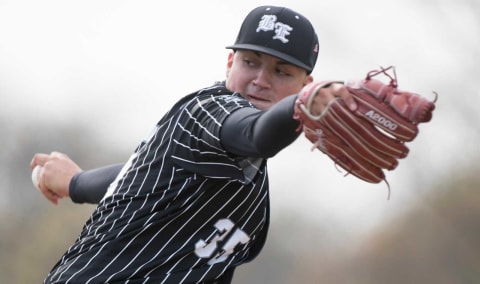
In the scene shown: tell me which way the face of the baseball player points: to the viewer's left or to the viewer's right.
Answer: to the viewer's right

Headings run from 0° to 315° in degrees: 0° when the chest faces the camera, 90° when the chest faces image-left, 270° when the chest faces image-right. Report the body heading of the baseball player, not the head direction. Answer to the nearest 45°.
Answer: approximately 270°
